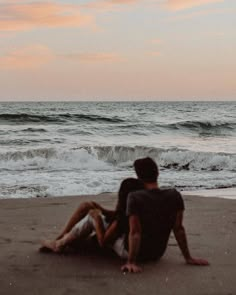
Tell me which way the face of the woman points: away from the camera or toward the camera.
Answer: away from the camera

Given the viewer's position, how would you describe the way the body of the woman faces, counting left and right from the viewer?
facing to the left of the viewer

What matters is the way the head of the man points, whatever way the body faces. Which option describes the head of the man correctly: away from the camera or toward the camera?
away from the camera
